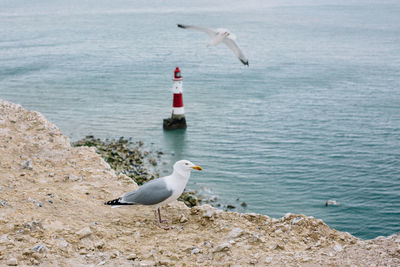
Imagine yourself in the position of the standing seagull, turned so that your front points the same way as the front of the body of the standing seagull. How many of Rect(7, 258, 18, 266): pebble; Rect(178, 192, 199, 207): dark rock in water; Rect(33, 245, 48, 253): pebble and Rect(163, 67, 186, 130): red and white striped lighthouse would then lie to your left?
2

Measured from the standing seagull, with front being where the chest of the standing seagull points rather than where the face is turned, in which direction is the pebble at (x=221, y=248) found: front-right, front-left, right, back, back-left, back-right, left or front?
front-right

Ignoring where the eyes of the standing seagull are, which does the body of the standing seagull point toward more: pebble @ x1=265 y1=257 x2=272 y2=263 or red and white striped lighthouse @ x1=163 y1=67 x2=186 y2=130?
the pebble

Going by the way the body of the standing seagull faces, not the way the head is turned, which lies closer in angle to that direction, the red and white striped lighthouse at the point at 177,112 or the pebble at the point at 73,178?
the red and white striped lighthouse

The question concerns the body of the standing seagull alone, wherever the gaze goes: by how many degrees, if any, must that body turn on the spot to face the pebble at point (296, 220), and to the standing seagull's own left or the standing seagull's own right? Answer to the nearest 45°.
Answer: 0° — it already faces it

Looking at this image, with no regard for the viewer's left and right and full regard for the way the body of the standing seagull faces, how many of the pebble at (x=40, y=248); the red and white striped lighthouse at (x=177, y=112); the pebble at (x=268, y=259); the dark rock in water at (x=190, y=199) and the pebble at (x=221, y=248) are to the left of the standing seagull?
2

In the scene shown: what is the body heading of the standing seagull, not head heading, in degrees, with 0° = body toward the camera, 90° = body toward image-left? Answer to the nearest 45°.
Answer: approximately 270°

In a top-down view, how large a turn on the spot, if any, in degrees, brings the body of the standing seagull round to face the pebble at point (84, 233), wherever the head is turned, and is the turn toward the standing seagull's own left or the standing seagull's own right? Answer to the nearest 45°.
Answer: approximately 135° to the standing seagull's own right

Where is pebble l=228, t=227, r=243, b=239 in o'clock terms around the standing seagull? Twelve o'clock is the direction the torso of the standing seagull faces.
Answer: The pebble is roughly at 1 o'clock from the standing seagull.

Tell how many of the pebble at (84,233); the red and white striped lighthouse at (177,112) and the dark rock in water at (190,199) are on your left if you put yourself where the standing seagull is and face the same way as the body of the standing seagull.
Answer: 2

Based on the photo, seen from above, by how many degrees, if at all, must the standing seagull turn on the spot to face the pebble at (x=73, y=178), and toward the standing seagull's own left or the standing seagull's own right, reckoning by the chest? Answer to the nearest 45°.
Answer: approximately 135° to the standing seagull's own left

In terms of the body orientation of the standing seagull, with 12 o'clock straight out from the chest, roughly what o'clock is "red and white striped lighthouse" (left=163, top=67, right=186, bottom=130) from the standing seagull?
The red and white striped lighthouse is roughly at 9 o'clock from the standing seagull.

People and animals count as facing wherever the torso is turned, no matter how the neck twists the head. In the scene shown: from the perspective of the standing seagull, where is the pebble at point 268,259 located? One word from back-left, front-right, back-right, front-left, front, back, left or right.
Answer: front-right

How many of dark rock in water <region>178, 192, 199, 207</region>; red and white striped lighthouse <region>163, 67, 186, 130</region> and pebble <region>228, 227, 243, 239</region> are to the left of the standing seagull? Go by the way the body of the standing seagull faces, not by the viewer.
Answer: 2

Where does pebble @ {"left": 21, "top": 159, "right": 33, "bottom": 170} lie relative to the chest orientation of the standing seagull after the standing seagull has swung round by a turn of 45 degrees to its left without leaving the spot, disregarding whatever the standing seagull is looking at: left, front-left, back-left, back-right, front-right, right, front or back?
left
